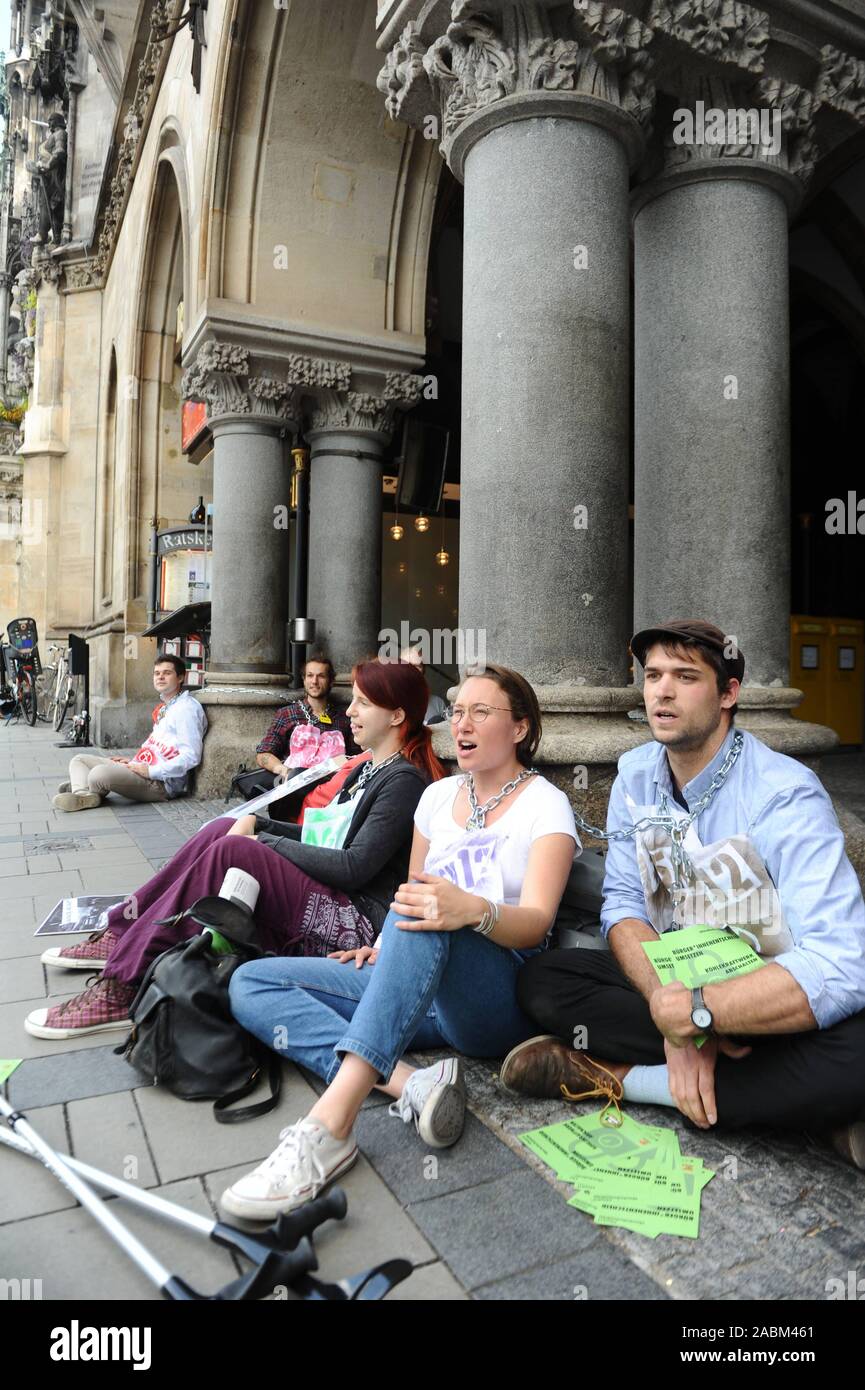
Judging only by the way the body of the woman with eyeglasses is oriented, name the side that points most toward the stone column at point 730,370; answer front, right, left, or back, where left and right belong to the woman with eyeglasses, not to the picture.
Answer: back

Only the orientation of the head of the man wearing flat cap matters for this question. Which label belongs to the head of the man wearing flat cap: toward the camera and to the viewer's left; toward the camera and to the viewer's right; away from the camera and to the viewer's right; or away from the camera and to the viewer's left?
toward the camera and to the viewer's left

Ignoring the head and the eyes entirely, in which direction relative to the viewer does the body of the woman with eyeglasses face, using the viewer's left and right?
facing the viewer and to the left of the viewer

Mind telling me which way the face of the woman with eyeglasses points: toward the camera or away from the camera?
toward the camera

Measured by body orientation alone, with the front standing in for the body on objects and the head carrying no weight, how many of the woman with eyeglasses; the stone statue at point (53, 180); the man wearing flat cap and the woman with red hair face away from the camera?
0

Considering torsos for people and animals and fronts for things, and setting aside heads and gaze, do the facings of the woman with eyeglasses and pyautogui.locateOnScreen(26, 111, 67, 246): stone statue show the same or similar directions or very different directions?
same or similar directions

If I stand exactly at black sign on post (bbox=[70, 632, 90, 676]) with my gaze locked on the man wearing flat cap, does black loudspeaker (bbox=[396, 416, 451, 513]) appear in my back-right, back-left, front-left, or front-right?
front-left

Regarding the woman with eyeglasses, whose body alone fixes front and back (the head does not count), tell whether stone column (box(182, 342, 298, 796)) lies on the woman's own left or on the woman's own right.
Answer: on the woman's own right

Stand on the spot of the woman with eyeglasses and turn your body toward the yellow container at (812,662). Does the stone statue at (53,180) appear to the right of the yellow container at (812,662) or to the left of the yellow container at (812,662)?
left

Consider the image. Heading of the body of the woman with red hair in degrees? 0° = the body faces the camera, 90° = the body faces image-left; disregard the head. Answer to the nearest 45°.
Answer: approximately 90°

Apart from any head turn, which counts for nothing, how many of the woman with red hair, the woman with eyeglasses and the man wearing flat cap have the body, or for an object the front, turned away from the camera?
0

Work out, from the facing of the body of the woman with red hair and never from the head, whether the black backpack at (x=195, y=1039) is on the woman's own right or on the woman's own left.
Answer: on the woman's own left

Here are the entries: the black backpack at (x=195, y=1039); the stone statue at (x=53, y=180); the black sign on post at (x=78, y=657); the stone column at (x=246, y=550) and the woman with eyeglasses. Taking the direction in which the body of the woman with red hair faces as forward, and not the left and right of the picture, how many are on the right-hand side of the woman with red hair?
3

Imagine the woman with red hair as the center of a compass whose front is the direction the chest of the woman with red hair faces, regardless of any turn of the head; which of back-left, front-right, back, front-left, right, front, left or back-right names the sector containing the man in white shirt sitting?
right

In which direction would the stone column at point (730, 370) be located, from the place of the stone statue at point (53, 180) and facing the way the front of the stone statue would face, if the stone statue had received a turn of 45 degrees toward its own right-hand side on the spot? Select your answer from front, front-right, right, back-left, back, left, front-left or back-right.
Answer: left

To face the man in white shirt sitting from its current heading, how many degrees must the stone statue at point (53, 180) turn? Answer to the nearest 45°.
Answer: approximately 45° to its left

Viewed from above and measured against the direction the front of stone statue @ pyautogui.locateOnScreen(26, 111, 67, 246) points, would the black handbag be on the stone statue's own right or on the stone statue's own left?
on the stone statue's own left

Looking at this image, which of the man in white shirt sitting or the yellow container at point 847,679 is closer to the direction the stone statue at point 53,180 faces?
the man in white shirt sitting
